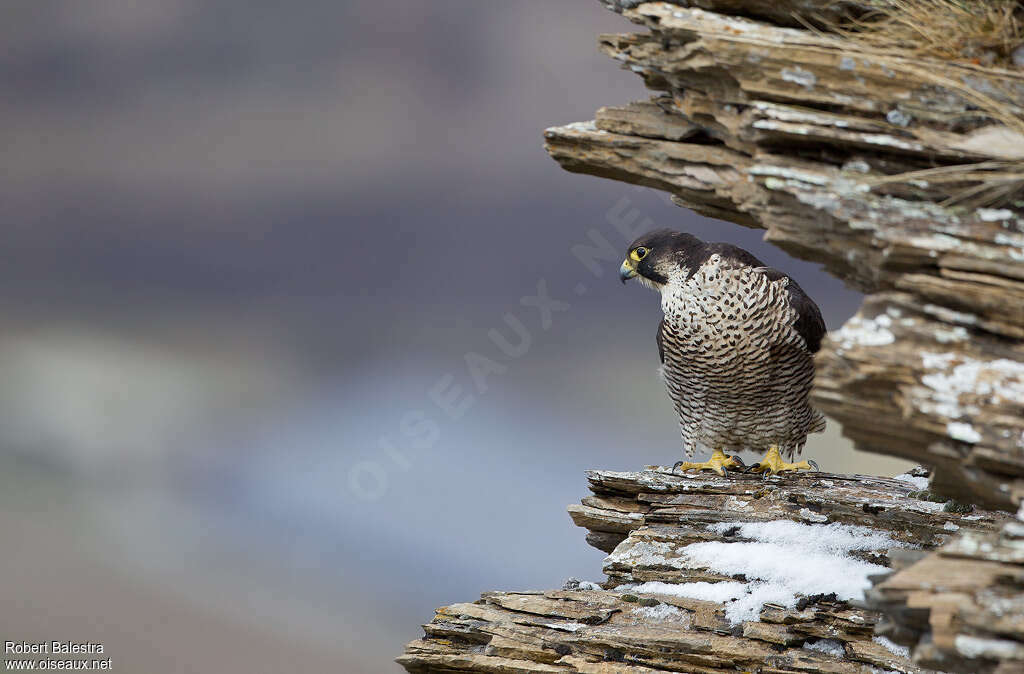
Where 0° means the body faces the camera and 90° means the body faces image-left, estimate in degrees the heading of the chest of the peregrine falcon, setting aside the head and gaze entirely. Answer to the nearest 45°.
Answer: approximately 45°

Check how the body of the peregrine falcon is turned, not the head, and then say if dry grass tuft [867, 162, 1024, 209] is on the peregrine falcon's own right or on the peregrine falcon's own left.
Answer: on the peregrine falcon's own left

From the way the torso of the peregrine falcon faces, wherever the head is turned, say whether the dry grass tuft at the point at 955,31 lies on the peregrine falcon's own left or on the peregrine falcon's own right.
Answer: on the peregrine falcon's own left
